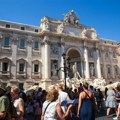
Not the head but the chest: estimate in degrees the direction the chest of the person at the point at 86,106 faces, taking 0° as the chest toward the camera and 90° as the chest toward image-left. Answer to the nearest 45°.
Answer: approximately 180°

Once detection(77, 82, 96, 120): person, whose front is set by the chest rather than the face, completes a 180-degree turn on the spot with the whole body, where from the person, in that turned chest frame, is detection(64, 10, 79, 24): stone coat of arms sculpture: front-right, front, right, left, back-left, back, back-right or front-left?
back

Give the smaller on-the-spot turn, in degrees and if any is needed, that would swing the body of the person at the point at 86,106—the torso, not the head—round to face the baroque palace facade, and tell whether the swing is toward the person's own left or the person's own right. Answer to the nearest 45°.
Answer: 0° — they already face it

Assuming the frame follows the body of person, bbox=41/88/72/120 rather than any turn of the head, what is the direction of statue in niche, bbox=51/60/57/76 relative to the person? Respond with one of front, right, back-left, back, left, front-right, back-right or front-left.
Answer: front-left

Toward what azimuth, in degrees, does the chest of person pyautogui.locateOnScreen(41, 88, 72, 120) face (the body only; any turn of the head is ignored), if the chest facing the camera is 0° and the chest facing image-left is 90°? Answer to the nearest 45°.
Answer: approximately 225°

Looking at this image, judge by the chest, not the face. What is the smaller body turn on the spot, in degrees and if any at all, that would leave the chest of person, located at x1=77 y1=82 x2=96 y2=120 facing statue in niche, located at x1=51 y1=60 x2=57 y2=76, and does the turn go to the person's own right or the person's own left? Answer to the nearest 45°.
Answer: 0° — they already face it

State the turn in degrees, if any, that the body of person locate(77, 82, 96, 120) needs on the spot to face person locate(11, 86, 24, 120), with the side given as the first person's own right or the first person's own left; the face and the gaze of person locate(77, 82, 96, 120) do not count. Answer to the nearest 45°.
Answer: approximately 135° to the first person's own left

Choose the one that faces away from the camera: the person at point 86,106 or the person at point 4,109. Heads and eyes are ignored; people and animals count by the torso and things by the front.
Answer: the person at point 86,106

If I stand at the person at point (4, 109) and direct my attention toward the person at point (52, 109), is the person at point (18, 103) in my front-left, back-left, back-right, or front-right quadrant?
front-left
